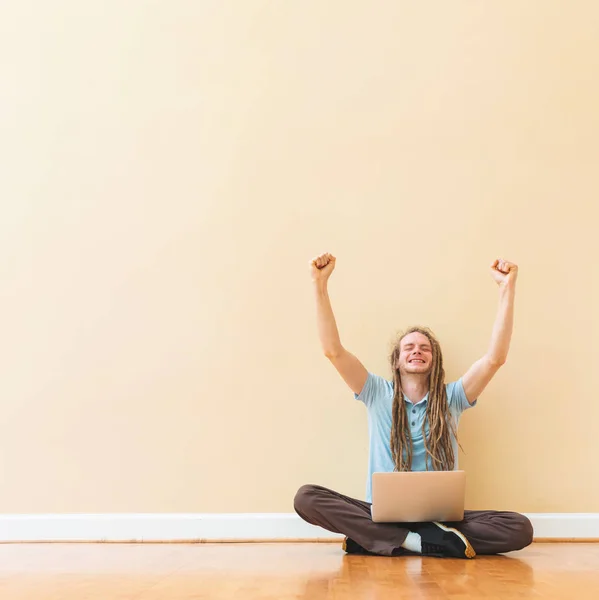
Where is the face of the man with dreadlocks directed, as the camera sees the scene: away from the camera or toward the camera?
toward the camera

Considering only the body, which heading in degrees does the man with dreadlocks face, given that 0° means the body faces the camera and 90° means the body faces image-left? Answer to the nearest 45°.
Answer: approximately 0°
